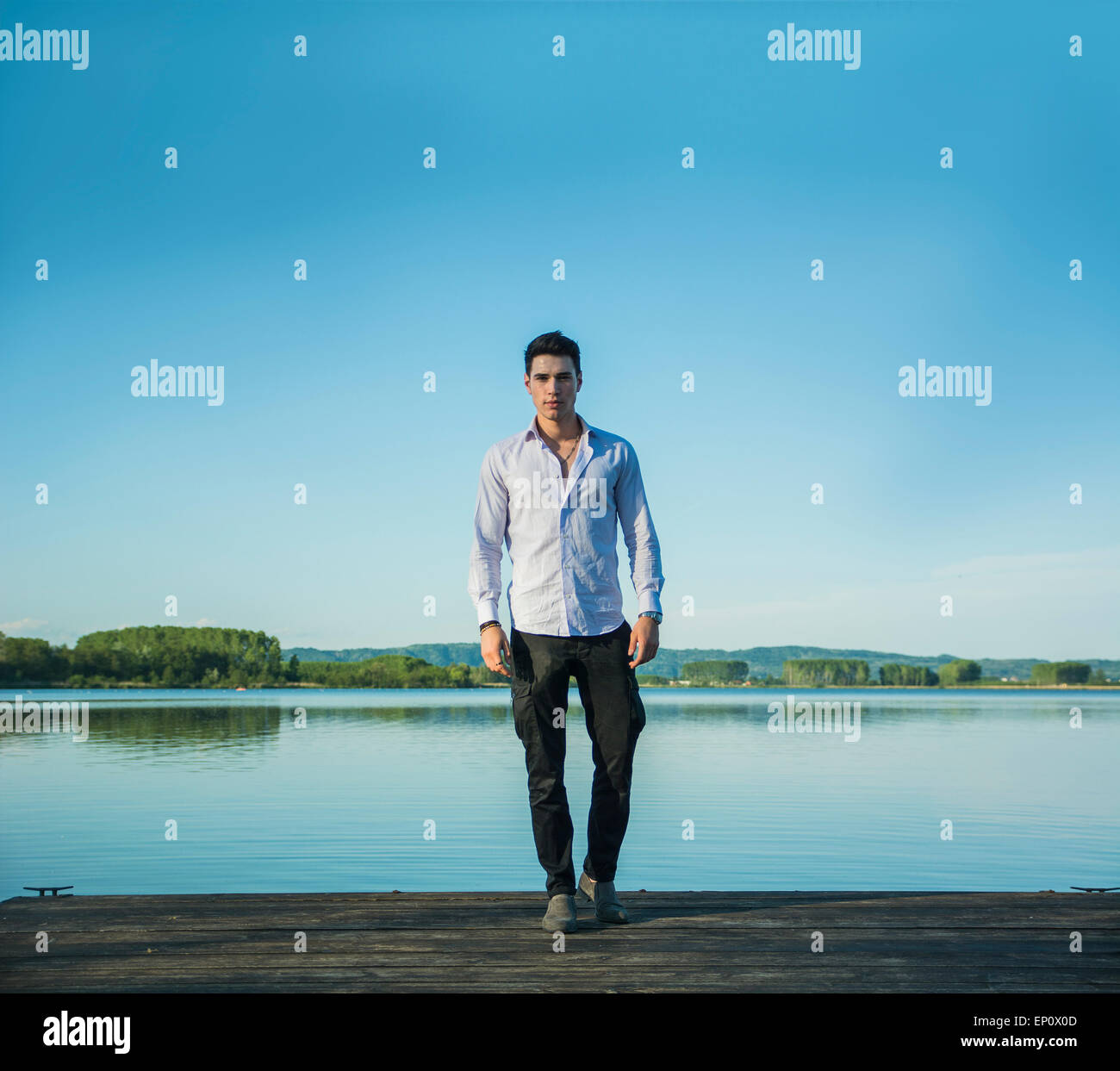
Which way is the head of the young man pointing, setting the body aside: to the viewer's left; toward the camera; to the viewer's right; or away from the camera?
toward the camera

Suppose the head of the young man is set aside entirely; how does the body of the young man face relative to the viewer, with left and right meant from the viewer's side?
facing the viewer
